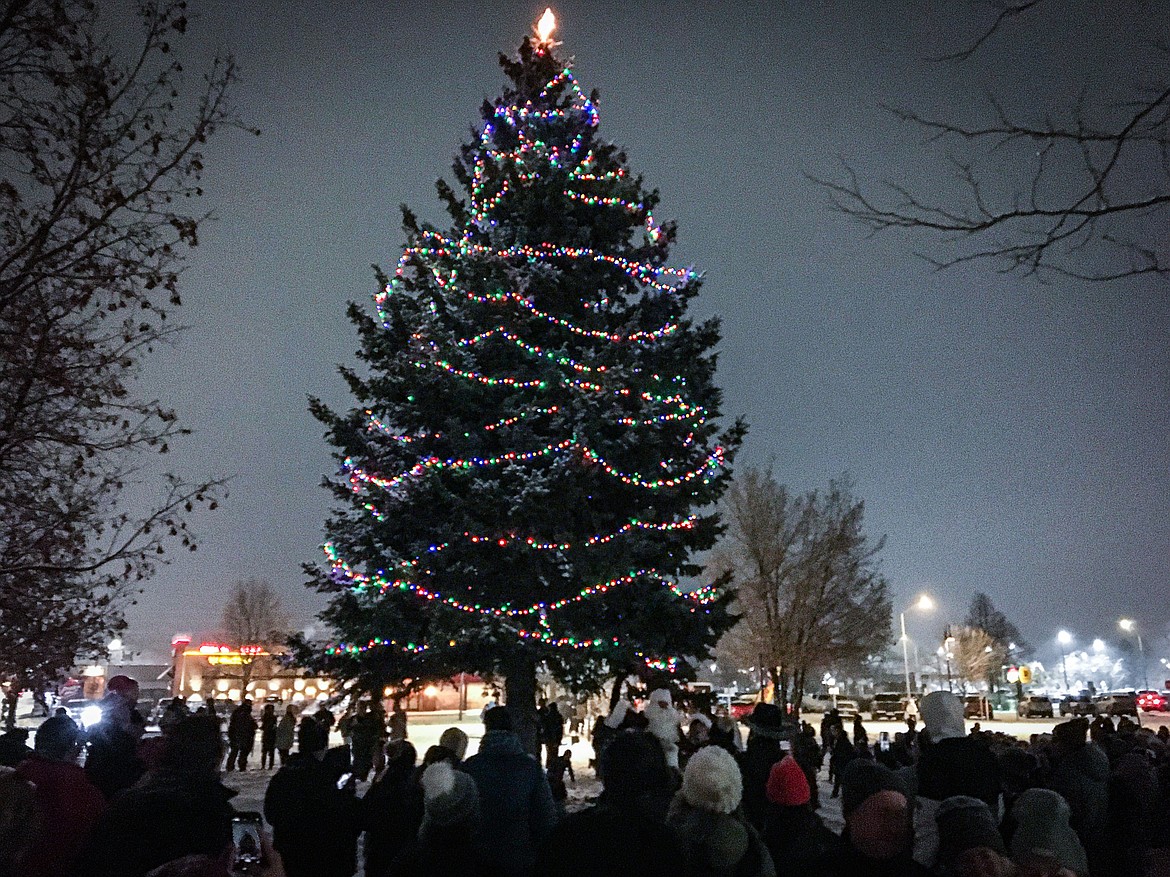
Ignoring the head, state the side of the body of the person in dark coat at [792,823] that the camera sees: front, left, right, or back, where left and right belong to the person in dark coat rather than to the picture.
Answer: back

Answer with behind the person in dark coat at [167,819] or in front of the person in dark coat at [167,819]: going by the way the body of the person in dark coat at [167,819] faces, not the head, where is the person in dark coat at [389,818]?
in front

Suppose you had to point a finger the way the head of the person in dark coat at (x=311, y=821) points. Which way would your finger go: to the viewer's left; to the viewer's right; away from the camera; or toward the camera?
away from the camera

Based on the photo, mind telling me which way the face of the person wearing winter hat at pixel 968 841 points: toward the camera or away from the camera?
away from the camera

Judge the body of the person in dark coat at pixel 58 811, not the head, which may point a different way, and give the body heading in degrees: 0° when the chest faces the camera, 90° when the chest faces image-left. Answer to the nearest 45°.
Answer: approximately 180°

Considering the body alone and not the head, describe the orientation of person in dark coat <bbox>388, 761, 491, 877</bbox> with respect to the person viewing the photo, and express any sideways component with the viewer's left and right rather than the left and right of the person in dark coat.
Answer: facing away from the viewer

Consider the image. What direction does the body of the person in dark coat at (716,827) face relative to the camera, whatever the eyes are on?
away from the camera

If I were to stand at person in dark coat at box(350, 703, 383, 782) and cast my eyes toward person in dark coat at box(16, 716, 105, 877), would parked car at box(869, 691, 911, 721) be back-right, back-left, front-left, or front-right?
back-left

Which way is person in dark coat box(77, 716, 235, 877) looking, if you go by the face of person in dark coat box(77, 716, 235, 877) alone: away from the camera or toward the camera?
away from the camera
